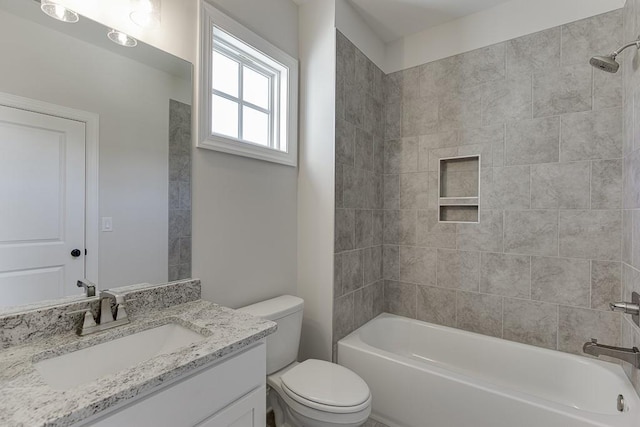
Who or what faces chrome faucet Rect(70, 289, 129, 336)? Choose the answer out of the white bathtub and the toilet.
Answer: the white bathtub

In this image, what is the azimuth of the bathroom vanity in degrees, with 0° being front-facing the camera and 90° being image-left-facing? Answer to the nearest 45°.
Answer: approximately 315°

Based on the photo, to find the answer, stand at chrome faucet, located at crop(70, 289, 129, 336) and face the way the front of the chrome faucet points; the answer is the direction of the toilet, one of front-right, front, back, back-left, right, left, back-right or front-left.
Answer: front-left

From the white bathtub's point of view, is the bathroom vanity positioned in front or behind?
in front

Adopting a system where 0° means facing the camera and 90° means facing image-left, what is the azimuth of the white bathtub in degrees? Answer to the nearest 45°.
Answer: approximately 45°

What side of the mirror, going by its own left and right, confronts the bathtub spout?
front

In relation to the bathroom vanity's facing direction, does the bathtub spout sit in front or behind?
in front

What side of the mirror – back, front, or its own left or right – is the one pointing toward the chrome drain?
front

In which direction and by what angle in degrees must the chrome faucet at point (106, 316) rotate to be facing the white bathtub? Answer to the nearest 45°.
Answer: approximately 45° to its left

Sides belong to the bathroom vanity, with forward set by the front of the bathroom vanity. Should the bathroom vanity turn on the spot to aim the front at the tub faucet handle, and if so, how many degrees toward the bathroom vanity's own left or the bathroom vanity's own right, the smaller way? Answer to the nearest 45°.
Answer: approximately 45° to the bathroom vanity's own left

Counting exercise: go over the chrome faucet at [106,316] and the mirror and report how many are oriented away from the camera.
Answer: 0

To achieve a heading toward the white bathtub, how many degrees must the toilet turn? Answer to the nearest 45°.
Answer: approximately 45° to its left
